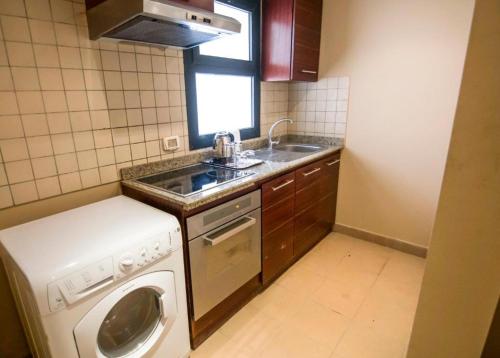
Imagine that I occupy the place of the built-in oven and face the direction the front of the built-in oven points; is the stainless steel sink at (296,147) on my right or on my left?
on my left

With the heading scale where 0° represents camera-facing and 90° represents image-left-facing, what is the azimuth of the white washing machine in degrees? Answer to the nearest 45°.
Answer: approximately 315°

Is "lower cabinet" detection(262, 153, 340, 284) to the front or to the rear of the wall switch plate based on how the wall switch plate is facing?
to the front

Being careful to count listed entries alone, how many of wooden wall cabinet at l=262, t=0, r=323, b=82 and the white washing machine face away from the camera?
0

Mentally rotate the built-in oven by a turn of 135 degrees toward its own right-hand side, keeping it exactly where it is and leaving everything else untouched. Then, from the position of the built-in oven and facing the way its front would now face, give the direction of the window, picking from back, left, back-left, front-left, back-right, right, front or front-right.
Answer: right

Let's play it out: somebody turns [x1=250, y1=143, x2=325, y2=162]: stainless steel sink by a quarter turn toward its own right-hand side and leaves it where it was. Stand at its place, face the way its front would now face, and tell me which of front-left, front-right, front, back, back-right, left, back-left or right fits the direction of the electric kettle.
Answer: front

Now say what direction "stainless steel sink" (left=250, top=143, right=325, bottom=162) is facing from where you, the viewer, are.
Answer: facing the viewer and to the right of the viewer

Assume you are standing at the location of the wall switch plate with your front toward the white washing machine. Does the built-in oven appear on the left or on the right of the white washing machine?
left

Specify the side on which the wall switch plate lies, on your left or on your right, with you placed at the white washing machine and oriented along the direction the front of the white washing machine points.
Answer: on your left

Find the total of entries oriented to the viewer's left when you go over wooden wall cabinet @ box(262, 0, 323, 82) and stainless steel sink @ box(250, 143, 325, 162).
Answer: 0

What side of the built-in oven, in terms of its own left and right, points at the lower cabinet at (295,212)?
left
